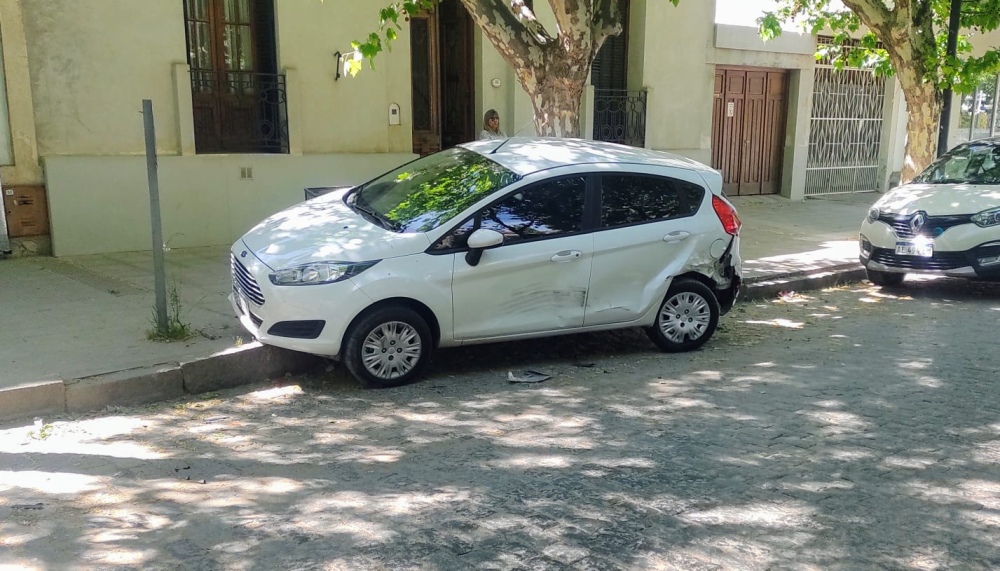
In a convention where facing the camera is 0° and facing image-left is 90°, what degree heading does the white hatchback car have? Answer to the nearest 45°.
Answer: approximately 45°

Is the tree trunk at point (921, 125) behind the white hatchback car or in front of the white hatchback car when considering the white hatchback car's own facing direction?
behind

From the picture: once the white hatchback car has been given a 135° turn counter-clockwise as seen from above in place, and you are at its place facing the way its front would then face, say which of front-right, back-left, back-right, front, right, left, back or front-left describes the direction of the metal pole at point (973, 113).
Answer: front-left

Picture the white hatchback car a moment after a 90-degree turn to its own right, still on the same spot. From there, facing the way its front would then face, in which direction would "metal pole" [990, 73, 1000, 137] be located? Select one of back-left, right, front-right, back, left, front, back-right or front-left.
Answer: right

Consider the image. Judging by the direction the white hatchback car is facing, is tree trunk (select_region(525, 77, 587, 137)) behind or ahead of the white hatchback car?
behind
